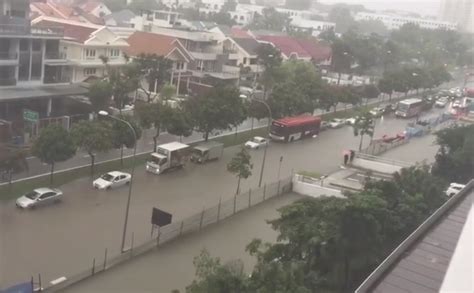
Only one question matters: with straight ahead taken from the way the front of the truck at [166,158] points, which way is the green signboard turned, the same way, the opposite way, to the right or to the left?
to the left

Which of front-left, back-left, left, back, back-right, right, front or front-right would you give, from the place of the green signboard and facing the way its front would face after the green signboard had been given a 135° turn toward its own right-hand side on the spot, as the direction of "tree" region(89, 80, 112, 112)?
back-right

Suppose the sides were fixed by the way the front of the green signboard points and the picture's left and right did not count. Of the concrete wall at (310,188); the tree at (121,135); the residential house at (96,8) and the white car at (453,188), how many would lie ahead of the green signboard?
3

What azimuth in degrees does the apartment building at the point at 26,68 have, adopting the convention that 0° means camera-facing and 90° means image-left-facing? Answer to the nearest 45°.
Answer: approximately 315°

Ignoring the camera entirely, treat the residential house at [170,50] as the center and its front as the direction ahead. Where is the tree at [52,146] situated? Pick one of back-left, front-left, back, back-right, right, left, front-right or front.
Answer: front-right

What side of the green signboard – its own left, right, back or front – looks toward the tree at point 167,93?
left

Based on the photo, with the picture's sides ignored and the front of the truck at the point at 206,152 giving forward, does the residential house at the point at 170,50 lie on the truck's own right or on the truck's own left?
on the truck's own right

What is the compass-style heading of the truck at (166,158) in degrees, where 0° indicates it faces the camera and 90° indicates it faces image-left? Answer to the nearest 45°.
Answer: approximately 45°

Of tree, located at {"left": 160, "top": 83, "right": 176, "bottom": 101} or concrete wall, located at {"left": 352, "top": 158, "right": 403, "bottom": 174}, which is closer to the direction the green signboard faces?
the concrete wall

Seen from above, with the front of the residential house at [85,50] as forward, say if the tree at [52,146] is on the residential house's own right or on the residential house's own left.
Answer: on the residential house's own right

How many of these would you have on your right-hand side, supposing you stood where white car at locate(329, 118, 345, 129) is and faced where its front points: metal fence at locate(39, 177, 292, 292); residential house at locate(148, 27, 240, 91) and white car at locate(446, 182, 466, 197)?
1
